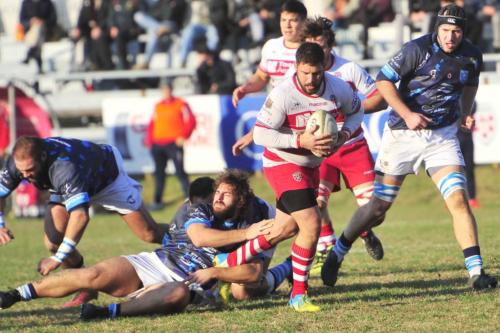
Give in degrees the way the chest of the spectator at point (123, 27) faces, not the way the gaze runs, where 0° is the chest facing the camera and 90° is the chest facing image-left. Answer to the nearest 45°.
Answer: approximately 0°

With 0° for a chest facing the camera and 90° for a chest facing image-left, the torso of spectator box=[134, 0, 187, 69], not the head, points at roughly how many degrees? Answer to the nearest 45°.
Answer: approximately 45°

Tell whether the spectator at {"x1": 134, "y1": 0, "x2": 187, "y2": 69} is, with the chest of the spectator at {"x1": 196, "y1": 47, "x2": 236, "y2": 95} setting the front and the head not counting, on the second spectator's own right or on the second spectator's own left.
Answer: on the second spectator's own right

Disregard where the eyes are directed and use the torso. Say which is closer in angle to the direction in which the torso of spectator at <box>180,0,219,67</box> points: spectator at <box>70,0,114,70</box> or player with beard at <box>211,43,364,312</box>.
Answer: the player with beard

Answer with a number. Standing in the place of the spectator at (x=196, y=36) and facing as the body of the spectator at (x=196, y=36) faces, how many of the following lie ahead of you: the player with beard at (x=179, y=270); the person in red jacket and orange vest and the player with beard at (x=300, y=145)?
3

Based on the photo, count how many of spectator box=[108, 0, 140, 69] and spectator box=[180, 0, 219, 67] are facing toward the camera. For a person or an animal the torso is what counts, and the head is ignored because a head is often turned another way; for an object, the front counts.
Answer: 2

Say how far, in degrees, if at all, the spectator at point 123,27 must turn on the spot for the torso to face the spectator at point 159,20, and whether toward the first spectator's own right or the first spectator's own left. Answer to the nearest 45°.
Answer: approximately 90° to the first spectator's own left

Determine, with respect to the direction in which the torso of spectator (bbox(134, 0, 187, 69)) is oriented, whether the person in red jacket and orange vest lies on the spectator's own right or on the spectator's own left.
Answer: on the spectator's own left

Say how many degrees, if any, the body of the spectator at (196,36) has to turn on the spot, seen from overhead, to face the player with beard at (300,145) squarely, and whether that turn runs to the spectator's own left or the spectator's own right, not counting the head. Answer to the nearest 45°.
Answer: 0° — they already face them

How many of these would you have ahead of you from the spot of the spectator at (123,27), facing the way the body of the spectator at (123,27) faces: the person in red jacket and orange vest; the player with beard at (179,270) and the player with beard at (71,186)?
3

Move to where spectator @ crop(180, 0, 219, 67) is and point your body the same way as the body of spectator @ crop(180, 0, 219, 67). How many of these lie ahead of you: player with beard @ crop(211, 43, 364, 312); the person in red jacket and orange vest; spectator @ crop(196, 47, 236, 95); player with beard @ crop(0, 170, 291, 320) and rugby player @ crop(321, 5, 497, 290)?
5
